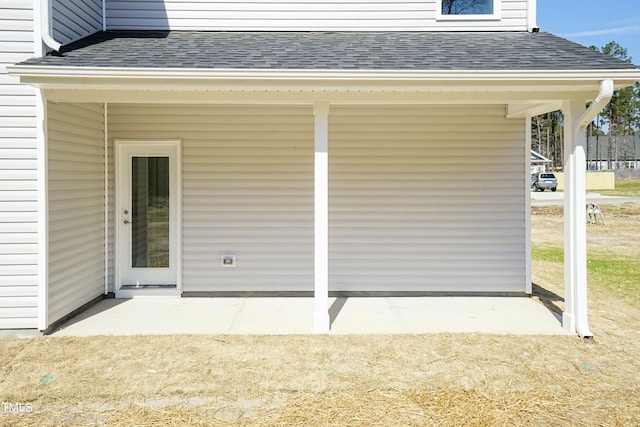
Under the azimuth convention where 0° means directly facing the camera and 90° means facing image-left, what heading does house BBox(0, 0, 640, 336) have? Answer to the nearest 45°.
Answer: approximately 180°
